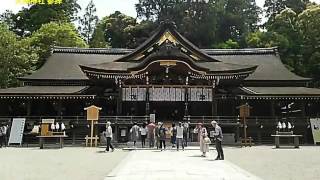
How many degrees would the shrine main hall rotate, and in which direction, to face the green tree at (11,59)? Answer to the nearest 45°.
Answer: approximately 135° to its right

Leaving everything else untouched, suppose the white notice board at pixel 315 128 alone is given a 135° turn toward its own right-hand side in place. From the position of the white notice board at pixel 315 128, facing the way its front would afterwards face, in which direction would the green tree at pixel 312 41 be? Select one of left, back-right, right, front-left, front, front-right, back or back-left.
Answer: front-right

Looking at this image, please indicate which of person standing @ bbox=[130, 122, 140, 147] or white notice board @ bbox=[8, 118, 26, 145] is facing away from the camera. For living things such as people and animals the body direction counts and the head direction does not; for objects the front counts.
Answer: the person standing

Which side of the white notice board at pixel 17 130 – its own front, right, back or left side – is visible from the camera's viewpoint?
front

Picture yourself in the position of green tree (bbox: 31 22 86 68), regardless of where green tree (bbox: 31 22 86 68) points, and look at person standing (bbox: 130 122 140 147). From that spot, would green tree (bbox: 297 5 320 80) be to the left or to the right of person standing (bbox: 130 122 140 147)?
left

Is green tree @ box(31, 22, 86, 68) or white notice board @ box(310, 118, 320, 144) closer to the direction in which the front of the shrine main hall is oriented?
the white notice board

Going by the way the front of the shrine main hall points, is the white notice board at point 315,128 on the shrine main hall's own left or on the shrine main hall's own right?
on the shrine main hall's own left

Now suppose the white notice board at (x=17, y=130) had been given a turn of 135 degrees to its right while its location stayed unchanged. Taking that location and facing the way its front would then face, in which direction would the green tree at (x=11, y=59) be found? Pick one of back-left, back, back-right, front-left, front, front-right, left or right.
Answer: front-right

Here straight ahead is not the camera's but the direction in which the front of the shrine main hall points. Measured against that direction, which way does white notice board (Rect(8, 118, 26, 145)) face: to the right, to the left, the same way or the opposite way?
the same way

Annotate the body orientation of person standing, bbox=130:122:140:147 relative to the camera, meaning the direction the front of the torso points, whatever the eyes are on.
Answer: away from the camera

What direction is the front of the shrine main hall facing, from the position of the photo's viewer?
facing the viewer

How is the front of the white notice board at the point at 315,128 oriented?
toward the camera

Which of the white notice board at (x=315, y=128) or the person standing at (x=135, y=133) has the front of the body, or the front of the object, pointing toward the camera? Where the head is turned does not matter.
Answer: the white notice board

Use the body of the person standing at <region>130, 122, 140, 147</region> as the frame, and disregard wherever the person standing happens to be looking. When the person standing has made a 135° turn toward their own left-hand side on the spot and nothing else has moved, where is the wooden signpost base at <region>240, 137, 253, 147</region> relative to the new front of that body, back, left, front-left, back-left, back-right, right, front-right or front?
back-left

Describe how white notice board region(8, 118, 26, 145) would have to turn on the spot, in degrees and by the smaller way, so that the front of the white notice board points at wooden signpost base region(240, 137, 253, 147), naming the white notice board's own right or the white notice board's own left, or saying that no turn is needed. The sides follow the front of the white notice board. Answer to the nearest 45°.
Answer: approximately 45° to the white notice board's own left

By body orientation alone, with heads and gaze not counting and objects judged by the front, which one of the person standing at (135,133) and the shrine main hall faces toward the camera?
the shrine main hall
